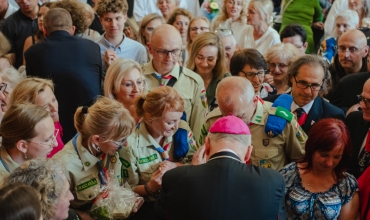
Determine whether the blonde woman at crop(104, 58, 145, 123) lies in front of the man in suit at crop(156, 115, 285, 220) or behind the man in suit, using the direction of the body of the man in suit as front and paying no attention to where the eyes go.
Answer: in front

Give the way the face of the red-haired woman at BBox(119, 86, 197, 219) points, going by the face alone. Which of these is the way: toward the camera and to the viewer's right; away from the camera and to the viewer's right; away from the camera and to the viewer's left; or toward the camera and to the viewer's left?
toward the camera and to the viewer's right

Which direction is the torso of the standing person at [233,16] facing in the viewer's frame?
toward the camera

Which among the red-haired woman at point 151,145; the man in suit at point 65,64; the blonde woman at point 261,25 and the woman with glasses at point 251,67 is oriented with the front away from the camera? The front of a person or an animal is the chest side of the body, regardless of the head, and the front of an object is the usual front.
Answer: the man in suit

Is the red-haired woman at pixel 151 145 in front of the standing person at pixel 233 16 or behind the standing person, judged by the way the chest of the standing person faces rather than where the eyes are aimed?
in front

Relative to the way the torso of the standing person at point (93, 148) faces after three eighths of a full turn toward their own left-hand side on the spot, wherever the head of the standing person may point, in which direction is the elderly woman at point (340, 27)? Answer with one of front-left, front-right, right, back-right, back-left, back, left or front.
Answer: front-right

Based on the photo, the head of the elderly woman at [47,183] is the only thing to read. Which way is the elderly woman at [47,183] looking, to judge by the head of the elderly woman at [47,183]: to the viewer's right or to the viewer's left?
to the viewer's right

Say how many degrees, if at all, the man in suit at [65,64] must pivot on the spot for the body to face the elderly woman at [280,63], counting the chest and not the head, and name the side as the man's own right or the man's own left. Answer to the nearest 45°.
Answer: approximately 90° to the man's own right

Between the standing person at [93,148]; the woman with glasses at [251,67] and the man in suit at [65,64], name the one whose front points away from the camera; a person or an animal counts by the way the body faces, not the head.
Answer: the man in suit

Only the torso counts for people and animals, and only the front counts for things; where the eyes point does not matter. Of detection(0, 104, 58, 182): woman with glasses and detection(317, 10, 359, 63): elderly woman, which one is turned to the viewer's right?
the woman with glasses

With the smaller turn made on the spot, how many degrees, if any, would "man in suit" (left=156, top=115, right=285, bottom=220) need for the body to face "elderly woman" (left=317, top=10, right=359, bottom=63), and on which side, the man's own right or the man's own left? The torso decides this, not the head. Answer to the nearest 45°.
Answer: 0° — they already face them

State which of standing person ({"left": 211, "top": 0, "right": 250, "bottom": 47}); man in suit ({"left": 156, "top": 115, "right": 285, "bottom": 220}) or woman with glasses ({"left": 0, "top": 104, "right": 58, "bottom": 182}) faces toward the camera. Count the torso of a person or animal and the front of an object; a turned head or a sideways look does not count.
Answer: the standing person

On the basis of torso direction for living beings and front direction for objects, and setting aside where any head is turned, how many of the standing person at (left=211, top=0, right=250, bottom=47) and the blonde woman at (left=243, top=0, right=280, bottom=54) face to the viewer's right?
0

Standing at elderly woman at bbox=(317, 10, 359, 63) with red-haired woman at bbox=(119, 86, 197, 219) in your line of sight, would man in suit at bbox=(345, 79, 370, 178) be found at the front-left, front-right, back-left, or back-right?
front-left

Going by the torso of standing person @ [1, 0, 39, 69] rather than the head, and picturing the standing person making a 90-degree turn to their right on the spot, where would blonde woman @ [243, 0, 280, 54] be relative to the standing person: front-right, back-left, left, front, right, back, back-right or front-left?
back-left
